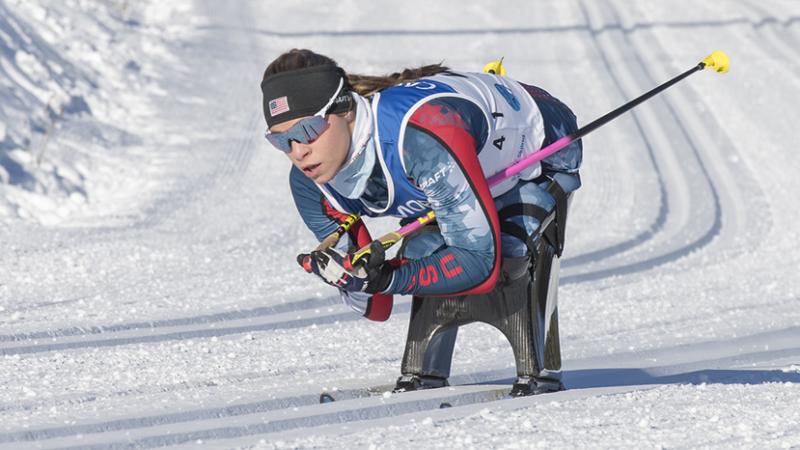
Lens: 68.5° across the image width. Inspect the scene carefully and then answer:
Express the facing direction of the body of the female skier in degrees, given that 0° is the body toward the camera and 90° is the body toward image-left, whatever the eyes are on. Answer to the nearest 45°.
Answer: approximately 45°

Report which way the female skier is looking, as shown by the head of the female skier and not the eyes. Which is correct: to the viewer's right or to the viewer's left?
to the viewer's left
